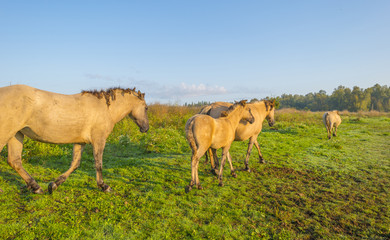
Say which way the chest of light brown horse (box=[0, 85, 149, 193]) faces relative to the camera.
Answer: to the viewer's right

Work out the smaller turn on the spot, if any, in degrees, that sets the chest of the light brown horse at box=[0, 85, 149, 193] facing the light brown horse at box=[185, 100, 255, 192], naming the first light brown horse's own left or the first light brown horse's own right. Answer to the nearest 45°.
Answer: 0° — it already faces it

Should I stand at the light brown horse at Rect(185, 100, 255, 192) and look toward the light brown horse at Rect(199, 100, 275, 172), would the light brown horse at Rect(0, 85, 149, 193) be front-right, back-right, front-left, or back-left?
back-left

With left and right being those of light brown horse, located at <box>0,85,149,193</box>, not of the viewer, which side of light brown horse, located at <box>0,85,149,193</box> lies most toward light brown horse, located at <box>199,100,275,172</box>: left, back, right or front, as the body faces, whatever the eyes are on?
front

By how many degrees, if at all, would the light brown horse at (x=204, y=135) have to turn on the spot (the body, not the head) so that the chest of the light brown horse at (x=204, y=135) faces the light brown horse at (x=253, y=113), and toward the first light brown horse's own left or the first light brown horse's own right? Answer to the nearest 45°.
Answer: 0° — it already faces it

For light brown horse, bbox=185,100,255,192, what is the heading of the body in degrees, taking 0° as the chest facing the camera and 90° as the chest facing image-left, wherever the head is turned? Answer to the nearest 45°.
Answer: approximately 225°

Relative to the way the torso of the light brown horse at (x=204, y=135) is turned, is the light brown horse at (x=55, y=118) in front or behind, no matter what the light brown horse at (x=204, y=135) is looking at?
behind

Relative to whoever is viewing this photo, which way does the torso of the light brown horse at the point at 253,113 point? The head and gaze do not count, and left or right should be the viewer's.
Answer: facing to the right of the viewer

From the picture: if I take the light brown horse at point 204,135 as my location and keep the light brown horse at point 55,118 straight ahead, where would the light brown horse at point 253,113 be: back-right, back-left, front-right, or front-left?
back-right

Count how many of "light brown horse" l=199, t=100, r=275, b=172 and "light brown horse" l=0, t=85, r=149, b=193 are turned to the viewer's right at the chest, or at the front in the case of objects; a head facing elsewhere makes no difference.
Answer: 2
